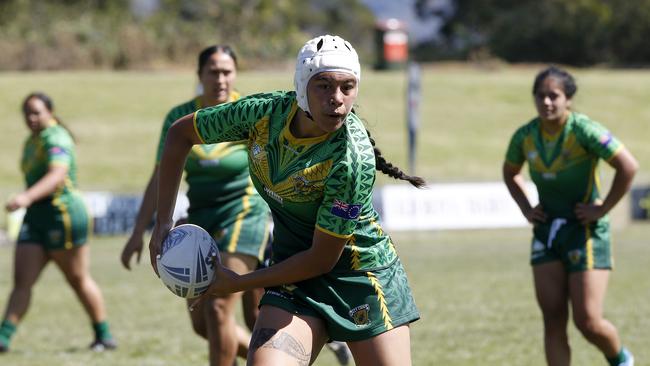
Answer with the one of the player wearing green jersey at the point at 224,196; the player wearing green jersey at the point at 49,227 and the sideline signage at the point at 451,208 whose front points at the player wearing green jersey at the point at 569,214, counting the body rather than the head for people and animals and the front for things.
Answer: the sideline signage

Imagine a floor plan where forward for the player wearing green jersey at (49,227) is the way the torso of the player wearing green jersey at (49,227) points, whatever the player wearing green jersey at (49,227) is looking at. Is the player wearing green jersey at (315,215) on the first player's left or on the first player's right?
on the first player's left

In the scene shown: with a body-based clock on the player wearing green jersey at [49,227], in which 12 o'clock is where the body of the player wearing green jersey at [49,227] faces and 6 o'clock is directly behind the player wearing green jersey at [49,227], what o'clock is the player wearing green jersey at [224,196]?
the player wearing green jersey at [224,196] is roughly at 8 o'clock from the player wearing green jersey at [49,227].

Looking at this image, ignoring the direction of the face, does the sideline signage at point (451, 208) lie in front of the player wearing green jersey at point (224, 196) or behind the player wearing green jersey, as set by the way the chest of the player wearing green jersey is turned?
behind

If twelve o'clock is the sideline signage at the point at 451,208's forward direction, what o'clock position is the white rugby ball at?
The white rugby ball is roughly at 12 o'clock from the sideline signage.

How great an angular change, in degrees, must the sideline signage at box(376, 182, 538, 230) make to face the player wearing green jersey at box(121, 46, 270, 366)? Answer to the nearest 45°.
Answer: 0° — it already faces them

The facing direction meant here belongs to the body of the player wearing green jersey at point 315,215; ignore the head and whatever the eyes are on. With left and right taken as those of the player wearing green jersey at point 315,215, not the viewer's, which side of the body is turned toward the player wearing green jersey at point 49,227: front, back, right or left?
right

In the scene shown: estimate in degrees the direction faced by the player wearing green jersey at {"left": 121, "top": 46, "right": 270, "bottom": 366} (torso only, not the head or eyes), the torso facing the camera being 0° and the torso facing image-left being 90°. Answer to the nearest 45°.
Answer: approximately 45°
